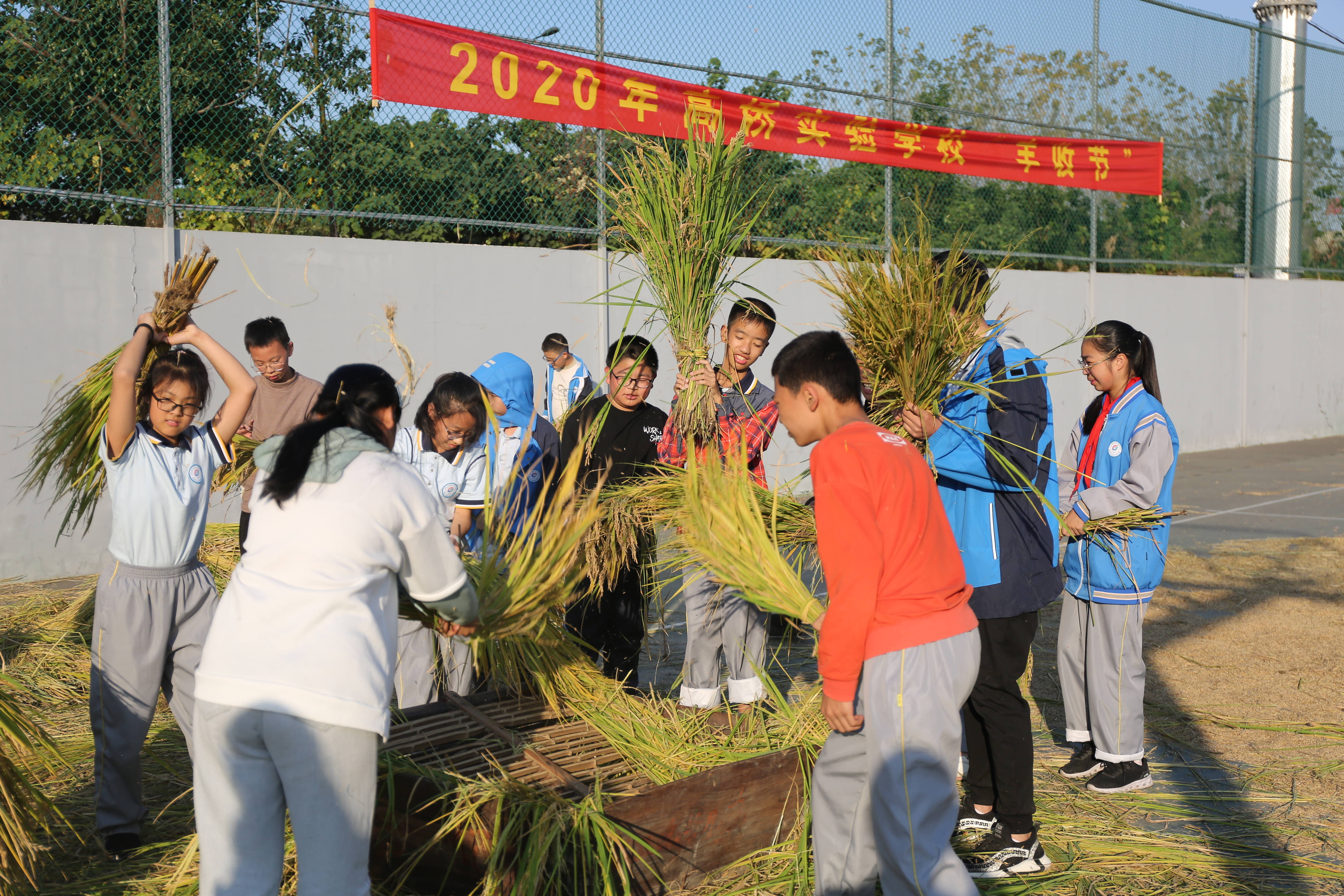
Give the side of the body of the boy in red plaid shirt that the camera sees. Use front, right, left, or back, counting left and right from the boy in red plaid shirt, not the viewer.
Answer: front

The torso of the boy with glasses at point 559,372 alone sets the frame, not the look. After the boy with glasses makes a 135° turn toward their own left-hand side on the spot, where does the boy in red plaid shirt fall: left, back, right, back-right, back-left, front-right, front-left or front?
right

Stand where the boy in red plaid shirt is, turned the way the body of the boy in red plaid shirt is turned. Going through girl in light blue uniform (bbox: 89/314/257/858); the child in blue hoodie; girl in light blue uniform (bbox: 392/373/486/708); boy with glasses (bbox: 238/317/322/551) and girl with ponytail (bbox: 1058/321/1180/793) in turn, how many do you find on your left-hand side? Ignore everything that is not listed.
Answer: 1

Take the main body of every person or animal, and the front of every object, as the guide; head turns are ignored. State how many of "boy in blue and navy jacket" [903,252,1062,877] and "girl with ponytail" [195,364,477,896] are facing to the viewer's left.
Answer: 1

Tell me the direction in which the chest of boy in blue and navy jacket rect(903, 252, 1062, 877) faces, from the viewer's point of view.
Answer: to the viewer's left

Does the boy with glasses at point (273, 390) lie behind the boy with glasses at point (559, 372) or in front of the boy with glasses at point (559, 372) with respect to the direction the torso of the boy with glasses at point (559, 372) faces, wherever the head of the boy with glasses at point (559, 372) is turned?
in front

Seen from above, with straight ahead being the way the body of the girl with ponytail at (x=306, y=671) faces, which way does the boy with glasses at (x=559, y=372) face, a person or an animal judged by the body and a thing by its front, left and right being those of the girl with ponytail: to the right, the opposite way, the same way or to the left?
the opposite way

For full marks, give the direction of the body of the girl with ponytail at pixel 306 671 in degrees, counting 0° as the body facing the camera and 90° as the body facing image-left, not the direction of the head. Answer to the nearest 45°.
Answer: approximately 225°

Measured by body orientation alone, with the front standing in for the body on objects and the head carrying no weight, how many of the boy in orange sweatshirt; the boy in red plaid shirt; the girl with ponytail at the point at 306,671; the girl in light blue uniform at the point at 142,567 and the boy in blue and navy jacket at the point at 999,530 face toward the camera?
2

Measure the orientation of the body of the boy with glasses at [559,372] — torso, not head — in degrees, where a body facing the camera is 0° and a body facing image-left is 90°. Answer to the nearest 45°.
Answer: approximately 45°

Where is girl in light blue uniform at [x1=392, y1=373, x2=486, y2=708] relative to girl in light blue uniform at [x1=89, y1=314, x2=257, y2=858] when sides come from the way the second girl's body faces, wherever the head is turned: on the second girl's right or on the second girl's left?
on the second girl's left

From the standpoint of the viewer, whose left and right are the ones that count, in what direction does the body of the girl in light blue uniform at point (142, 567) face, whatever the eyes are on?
facing the viewer

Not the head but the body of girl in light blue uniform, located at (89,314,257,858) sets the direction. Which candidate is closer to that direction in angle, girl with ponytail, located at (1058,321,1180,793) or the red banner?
the girl with ponytail

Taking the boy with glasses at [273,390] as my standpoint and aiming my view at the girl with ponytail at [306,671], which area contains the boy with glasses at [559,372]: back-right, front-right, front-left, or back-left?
back-left

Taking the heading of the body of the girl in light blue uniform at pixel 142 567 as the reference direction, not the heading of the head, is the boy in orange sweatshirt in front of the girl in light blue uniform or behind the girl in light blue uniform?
in front

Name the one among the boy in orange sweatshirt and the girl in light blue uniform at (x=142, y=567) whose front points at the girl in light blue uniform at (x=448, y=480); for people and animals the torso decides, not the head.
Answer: the boy in orange sweatshirt
